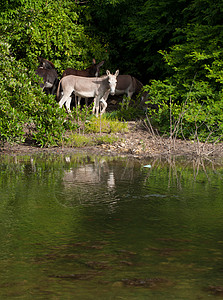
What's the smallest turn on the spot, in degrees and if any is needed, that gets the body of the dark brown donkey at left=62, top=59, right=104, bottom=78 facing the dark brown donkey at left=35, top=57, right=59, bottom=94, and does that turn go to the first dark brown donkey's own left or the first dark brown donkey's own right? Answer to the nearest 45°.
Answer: approximately 180°

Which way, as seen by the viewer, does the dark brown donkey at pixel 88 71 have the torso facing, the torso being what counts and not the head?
to the viewer's right

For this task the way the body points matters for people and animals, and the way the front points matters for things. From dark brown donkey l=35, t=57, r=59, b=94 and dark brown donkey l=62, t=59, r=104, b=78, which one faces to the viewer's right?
dark brown donkey l=62, t=59, r=104, b=78

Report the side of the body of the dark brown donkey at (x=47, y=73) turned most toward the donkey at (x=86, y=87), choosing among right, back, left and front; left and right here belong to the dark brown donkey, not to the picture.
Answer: left
